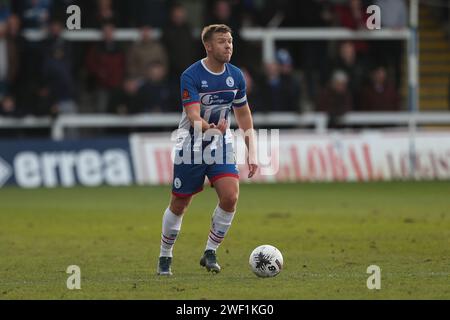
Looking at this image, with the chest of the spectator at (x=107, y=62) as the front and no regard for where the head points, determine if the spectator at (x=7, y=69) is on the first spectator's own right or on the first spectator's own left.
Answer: on the first spectator's own right

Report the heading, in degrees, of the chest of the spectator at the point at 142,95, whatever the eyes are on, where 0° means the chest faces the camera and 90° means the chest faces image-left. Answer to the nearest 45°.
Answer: approximately 0°

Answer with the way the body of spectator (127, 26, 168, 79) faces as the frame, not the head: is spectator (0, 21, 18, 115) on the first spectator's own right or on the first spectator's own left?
on the first spectator's own right

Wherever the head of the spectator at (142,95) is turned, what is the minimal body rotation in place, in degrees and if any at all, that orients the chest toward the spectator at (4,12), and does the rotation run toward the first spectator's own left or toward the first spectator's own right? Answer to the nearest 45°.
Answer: approximately 90° to the first spectator's own right

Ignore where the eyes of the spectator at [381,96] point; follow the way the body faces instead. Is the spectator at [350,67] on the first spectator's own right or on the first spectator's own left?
on the first spectator's own right

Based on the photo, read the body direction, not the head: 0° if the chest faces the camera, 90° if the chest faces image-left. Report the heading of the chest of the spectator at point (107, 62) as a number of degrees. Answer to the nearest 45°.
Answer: approximately 0°
